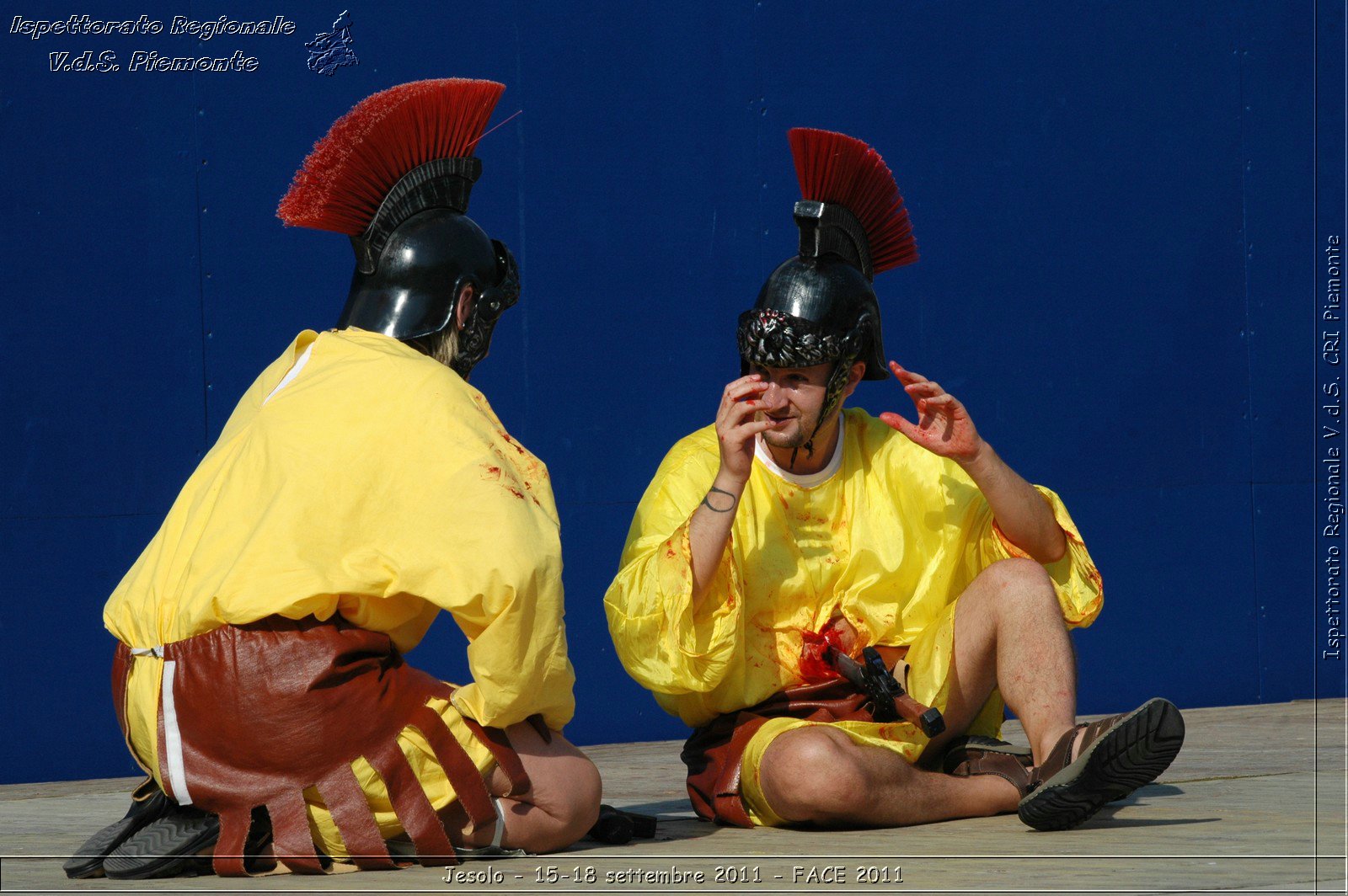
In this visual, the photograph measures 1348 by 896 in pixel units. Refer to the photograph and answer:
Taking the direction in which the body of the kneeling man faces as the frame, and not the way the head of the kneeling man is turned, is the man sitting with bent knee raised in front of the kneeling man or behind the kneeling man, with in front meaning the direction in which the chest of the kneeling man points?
in front

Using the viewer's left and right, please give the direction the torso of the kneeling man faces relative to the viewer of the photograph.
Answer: facing away from the viewer and to the right of the viewer

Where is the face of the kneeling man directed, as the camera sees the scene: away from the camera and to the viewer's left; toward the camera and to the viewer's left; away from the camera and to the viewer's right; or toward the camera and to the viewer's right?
away from the camera and to the viewer's right

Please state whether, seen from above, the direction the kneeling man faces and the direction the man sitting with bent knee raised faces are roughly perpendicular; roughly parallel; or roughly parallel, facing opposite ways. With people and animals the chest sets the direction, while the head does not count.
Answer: roughly parallel, facing opposite ways

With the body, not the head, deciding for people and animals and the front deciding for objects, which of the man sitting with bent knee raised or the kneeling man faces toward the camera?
the man sitting with bent knee raised

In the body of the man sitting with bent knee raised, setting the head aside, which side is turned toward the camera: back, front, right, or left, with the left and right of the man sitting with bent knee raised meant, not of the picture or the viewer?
front

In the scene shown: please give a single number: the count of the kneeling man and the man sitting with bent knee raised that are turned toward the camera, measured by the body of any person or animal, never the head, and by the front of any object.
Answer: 1

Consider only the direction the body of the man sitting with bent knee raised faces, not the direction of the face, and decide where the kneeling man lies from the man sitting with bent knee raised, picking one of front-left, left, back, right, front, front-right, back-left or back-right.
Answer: front-right
